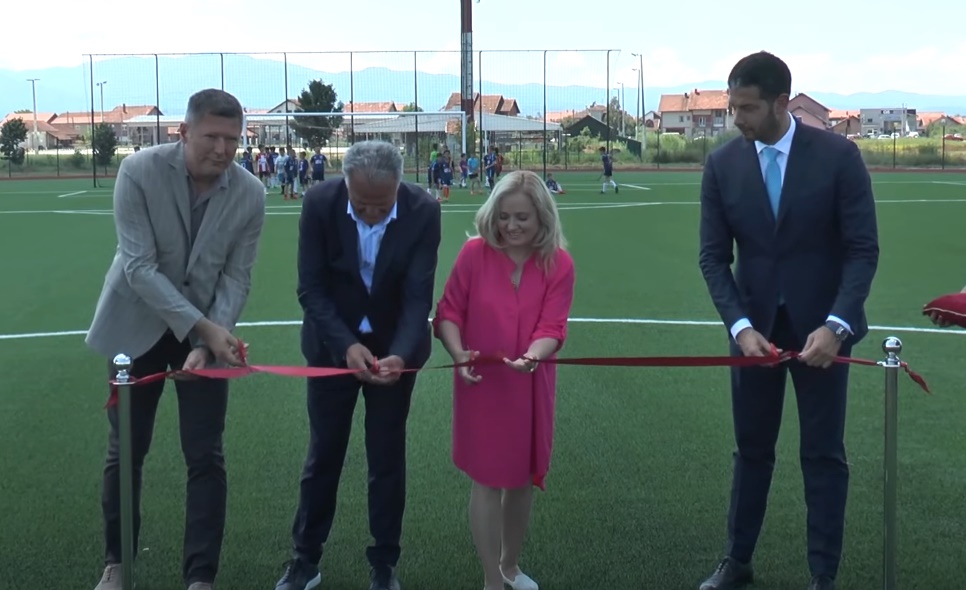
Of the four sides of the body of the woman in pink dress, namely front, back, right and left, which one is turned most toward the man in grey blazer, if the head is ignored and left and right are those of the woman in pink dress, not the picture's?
right

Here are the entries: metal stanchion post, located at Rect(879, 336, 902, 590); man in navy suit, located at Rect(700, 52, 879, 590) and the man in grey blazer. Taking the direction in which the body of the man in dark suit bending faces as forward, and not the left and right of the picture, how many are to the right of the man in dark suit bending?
1

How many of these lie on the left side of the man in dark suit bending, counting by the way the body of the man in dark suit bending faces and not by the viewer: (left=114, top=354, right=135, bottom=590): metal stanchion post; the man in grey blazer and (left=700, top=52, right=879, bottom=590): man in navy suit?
1

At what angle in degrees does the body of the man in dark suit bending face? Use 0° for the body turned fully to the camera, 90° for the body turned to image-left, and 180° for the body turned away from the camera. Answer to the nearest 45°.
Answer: approximately 0°

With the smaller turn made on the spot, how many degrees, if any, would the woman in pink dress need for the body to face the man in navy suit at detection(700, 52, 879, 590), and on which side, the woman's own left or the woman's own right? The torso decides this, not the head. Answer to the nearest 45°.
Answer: approximately 90° to the woman's own left

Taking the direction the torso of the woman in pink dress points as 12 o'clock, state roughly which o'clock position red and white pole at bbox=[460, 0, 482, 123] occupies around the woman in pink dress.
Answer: The red and white pole is roughly at 6 o'clock from the woman in pink dress.

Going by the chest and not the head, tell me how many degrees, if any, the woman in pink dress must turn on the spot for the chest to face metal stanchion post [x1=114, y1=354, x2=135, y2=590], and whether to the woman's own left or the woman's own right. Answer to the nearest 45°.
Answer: approximately 45° to the woman's own right

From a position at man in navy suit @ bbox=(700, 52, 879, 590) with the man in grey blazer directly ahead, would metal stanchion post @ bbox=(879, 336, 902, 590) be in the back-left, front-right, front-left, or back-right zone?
back-left

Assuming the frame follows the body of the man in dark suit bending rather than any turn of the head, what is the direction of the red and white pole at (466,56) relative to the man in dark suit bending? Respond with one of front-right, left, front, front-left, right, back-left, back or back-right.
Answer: back

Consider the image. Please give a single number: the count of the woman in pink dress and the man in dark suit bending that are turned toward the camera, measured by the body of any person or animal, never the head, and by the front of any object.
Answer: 2

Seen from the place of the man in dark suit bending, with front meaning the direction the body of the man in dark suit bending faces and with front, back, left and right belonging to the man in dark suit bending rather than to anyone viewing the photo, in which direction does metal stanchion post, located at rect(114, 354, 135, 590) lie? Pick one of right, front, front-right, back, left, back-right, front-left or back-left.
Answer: front-right
